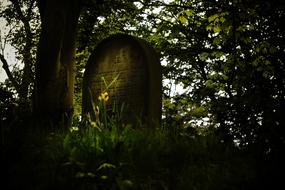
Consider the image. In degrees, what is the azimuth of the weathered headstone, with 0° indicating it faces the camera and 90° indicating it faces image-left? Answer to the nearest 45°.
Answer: approximately 45°

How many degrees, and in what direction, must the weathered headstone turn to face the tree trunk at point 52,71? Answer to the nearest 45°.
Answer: approximately 45° to its right
